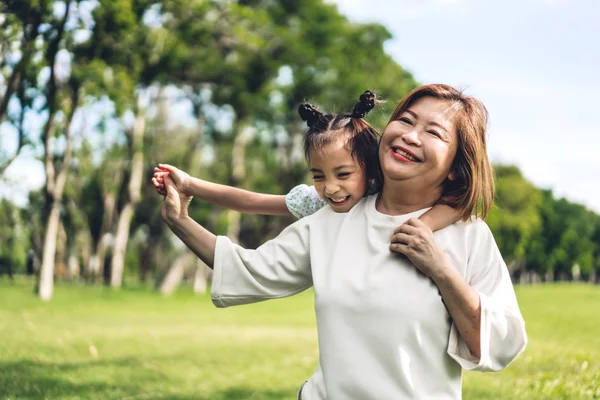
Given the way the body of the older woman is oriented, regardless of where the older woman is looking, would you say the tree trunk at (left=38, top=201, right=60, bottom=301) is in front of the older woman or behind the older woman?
behind

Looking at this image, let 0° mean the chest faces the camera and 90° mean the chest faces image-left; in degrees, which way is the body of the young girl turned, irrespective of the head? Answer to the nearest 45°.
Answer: approximately 0°

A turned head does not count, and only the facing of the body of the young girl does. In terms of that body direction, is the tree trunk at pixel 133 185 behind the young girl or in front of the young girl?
behind

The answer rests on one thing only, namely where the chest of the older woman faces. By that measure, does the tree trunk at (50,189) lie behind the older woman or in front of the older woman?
behind

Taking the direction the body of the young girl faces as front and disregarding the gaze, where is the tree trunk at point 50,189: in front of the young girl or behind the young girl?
behind

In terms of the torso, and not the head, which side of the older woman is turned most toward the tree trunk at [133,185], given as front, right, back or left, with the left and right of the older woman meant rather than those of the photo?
back

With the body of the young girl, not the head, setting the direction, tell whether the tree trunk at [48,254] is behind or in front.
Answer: behind

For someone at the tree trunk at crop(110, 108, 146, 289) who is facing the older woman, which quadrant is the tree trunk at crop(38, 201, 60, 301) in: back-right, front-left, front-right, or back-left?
front-right

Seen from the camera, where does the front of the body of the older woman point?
toward the camera
